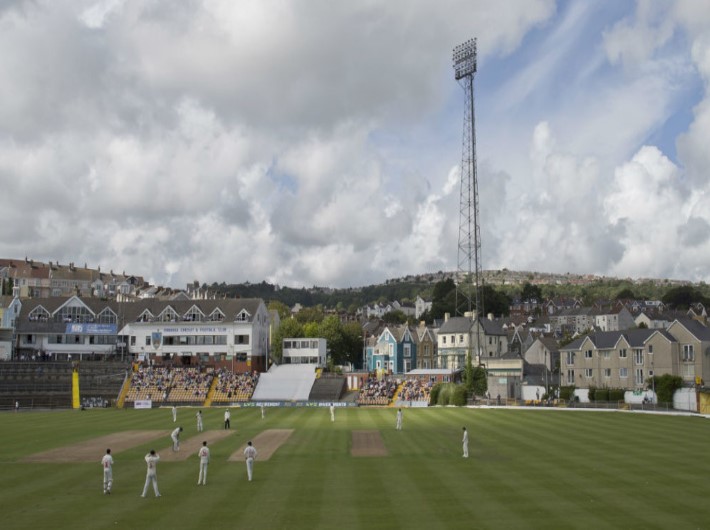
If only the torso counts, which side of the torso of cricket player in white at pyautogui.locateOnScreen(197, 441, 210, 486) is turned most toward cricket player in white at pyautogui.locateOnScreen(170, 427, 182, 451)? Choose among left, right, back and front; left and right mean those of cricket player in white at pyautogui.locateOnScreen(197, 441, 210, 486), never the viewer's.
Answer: front

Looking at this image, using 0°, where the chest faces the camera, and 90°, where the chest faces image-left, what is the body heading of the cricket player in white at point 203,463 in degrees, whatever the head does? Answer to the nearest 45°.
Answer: approximately 180°
